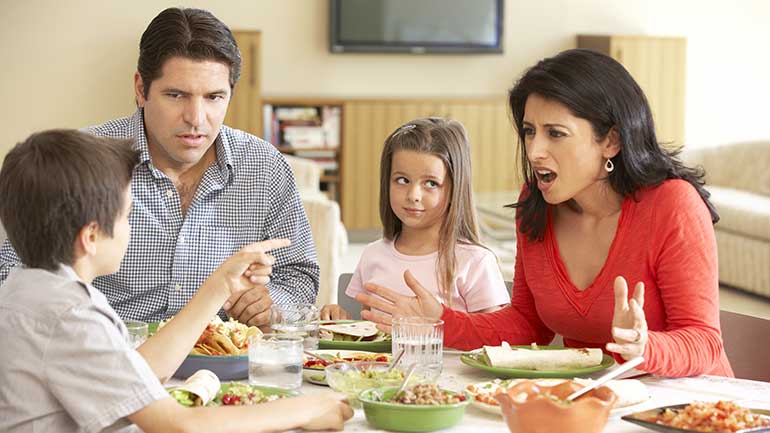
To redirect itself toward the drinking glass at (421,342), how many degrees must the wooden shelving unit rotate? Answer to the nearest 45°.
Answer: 0° — it already faces it

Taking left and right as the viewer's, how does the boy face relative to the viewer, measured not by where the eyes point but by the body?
facing away from the viewer and to the right of the viewer

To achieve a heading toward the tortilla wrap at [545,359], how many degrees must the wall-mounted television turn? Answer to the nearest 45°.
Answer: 0° — it already faces it

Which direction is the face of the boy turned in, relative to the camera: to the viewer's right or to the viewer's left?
to the viewer's right

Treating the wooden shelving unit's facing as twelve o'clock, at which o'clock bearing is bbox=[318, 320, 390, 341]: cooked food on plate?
The cooked food on plate is roughly at 12 o'clock from the wooden shelving unit.

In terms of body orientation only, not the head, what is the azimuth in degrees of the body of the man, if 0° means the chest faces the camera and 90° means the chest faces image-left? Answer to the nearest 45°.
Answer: approximately 0°

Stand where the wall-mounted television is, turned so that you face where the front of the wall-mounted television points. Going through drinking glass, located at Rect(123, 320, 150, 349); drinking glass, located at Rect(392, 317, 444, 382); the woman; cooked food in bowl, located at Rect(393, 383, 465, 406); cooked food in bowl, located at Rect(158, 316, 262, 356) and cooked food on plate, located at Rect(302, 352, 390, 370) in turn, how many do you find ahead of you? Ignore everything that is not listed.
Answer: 6

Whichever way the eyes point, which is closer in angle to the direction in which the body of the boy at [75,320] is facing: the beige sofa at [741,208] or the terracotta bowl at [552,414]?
the beige sofa

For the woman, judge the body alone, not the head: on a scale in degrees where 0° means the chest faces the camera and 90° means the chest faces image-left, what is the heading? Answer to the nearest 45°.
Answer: approximately 45°

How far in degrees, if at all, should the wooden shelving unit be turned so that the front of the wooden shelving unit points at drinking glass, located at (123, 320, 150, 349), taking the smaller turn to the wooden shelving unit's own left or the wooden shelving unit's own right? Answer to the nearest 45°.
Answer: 0° — it already faces it

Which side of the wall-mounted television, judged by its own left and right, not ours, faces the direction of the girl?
front
